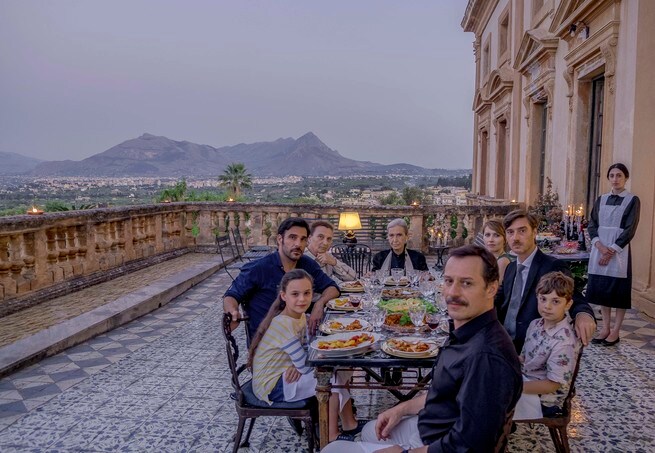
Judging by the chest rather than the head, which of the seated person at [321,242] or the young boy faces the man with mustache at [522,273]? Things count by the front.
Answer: the seated person

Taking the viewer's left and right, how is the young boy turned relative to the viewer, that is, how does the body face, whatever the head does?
facing the viewer and to the left of the viewer

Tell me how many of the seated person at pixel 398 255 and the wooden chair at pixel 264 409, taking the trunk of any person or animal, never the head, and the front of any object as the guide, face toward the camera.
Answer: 1

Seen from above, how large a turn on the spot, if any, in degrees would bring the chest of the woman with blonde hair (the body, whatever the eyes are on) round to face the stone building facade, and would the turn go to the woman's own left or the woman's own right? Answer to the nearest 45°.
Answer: approximately 135° to the woman's own right

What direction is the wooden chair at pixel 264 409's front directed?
to the viewer's right

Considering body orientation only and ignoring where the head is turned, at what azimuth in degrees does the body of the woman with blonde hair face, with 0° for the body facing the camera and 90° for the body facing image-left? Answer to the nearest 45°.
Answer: approximately 45°

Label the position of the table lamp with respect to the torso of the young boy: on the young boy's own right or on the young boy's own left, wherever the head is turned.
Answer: on the young boy's own right

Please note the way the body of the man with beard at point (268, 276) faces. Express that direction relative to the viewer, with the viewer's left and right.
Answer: facing the viewer and to the right of the viewer

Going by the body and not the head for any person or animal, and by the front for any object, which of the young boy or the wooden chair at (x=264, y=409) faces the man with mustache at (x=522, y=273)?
the wooden chair

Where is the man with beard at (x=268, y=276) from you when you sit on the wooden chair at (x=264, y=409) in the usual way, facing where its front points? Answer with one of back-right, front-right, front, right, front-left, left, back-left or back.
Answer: left

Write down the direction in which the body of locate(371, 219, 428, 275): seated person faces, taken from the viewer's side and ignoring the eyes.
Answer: toward the camera

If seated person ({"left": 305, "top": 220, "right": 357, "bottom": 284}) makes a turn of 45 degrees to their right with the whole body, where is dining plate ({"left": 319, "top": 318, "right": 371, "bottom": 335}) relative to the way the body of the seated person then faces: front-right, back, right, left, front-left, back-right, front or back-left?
front

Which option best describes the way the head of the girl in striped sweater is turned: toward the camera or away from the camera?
toward the camera

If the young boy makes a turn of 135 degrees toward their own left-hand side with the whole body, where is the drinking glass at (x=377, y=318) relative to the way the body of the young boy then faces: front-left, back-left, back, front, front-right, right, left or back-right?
back

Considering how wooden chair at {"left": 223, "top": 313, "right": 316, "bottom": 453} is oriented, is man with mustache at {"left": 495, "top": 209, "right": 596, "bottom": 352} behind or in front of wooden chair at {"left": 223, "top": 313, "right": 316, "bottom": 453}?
in front

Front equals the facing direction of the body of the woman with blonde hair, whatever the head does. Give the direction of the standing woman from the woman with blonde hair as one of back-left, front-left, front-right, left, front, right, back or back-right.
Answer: back
